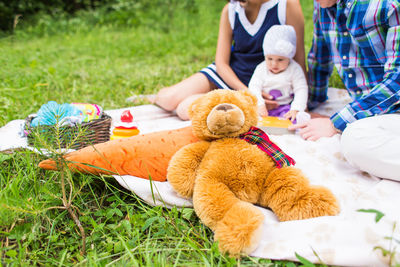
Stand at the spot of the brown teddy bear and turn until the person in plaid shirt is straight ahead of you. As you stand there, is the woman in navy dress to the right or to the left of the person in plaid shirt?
left

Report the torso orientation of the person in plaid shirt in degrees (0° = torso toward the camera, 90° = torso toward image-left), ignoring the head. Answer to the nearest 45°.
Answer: approximately 45°

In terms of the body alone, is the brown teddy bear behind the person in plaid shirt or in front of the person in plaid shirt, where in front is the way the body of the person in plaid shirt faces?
in front

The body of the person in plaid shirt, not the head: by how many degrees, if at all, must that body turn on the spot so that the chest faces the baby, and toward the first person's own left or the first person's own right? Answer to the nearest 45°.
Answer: approximately 90° to the first person's own right

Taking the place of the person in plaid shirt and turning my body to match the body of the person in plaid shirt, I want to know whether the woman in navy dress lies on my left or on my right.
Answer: on my right

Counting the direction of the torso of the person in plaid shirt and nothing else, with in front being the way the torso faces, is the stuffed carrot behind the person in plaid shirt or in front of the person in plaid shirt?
in front

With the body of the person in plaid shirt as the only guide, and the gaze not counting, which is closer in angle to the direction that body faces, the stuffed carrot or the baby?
the stuffed carrot
